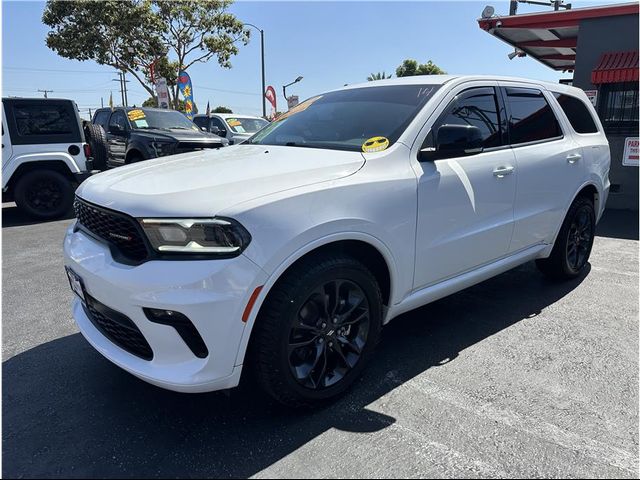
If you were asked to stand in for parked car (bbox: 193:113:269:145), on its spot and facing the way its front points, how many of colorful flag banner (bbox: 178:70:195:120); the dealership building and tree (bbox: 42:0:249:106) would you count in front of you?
1

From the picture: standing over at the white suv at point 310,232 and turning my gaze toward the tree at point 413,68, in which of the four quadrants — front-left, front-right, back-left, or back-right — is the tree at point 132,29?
front-left

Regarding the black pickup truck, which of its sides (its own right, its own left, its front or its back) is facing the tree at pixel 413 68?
left

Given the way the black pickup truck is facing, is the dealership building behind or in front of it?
in front

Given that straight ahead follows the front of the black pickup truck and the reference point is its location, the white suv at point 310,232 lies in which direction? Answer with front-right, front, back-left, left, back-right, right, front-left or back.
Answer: front-right

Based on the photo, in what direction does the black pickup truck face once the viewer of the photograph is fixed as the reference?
facing the viewer and to the right of the viewer

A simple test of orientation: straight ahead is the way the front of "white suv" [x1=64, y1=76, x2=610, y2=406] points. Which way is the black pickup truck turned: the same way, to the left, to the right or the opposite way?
to the left

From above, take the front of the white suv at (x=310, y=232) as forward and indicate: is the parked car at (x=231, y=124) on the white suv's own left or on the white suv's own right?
on the white suv's own right

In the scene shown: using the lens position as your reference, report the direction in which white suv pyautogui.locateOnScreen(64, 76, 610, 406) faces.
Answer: facing the viewer and to the left of the viewer

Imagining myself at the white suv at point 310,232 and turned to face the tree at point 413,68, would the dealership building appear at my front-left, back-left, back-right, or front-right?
front-right
